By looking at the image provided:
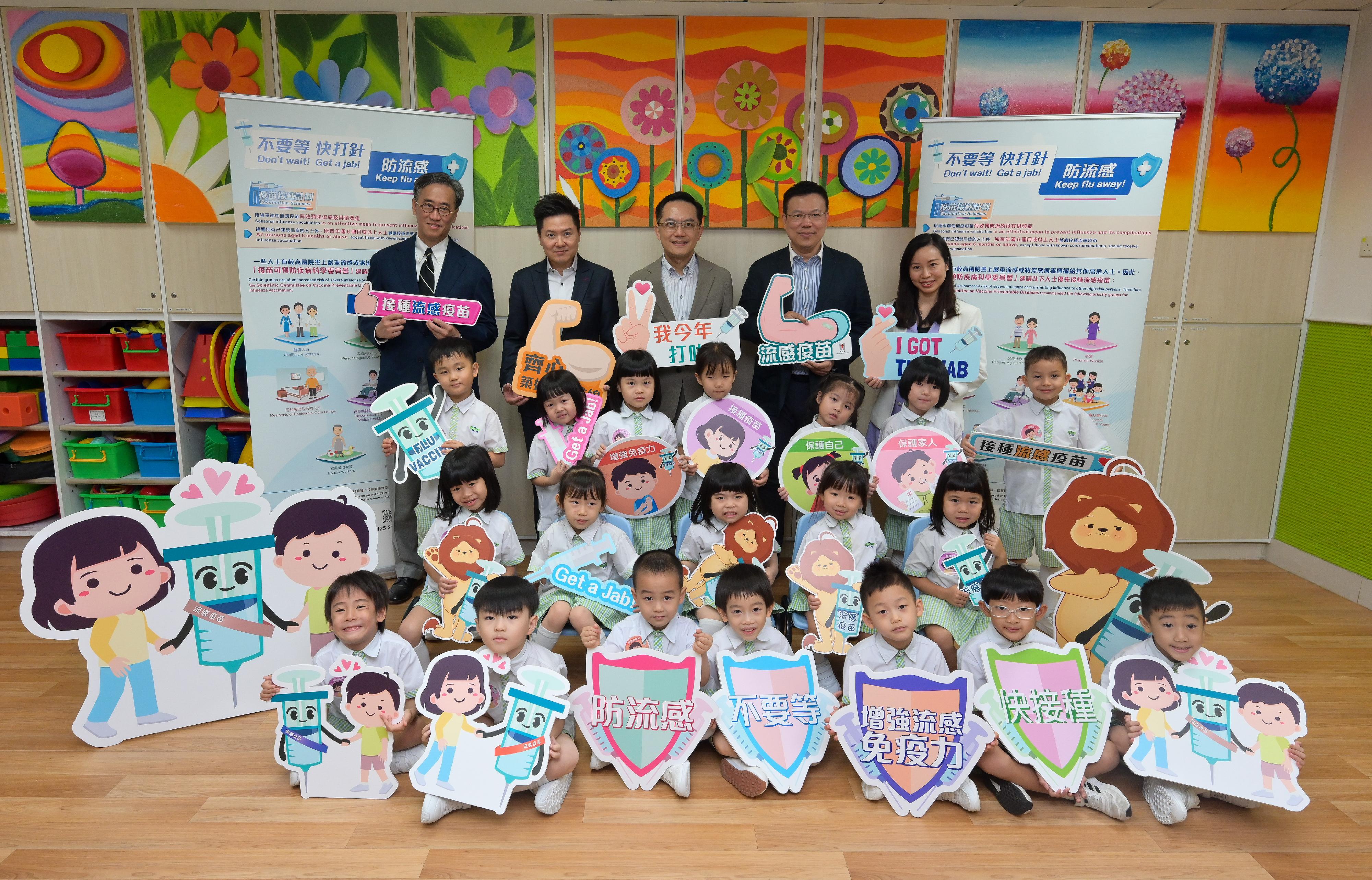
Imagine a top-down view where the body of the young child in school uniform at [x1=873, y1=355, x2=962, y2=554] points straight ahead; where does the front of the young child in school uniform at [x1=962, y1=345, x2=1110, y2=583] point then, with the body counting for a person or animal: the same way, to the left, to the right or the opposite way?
the same way

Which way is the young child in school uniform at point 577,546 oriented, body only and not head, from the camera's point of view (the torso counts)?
toward the camera

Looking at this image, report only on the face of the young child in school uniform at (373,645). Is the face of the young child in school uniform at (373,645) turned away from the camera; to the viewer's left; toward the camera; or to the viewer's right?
toward the camera

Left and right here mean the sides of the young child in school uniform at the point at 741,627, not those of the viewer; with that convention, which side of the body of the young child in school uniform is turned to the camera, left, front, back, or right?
front

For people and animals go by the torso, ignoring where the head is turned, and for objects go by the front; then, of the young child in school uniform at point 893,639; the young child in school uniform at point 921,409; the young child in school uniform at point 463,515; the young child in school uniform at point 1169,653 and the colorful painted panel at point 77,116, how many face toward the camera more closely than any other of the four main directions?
5

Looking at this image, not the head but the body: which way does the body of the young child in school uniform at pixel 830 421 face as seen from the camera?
toward the camera

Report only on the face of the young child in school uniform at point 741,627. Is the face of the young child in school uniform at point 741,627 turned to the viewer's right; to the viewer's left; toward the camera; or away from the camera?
toward the camera

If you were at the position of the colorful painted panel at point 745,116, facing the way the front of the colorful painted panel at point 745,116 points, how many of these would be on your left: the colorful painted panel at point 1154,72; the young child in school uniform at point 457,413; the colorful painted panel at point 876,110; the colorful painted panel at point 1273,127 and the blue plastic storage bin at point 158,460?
3

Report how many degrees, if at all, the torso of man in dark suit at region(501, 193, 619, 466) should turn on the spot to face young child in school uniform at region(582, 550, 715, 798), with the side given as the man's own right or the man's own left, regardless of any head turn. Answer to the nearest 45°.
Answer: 0° — they already face them

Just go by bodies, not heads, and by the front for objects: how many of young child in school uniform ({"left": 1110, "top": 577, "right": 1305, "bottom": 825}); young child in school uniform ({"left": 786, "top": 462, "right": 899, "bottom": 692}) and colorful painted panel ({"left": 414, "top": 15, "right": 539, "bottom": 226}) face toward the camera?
3

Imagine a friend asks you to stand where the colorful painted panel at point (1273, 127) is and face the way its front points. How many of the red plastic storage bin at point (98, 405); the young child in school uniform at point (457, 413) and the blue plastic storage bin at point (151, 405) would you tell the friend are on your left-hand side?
0

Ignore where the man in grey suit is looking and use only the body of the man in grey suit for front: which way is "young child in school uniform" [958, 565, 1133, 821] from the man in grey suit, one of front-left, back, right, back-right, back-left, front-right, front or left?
front-left

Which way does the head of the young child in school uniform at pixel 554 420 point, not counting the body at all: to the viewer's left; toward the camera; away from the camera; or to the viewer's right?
toward the camera

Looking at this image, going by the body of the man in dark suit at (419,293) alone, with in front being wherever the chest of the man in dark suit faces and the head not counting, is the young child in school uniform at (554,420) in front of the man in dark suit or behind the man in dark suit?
in front

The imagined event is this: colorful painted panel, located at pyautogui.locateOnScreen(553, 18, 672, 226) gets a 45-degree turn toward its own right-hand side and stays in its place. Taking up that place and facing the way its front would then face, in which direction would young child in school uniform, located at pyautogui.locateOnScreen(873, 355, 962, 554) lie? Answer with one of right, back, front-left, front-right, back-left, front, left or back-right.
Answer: left

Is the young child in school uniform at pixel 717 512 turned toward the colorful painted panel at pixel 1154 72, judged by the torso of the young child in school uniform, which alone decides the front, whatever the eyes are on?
no

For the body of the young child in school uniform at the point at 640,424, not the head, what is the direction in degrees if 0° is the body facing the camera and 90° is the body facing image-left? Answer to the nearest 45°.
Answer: approximately 0°

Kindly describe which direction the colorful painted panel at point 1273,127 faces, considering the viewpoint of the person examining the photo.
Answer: facing the viewer
